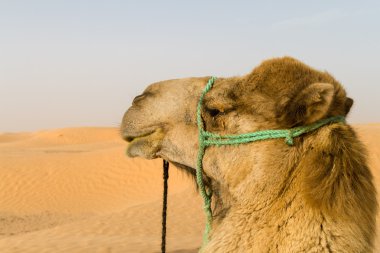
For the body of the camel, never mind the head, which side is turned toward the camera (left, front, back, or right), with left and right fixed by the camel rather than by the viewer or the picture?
left
